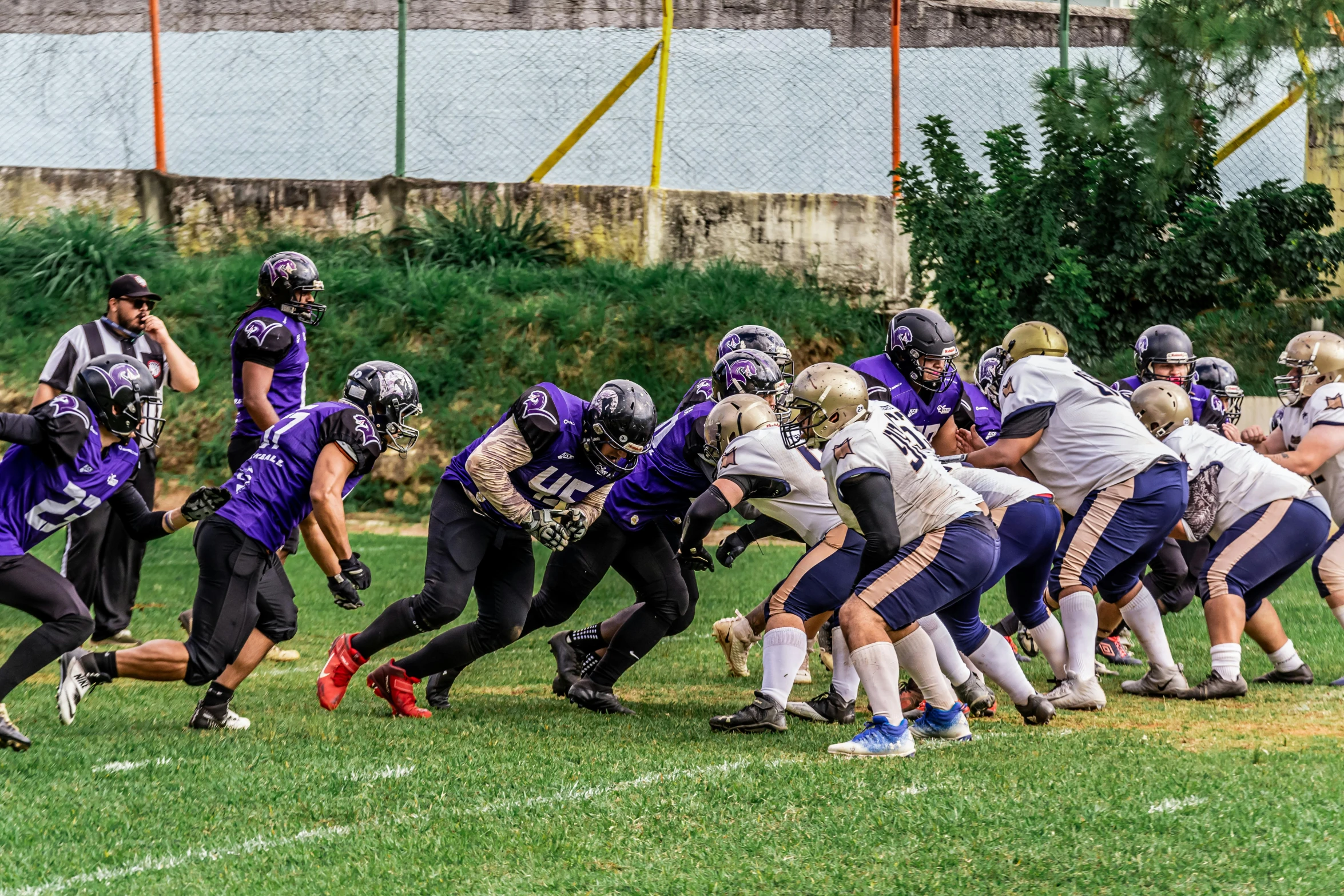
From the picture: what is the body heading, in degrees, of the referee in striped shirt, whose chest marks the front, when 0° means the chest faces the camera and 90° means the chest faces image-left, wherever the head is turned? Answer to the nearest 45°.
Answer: approximately 315°

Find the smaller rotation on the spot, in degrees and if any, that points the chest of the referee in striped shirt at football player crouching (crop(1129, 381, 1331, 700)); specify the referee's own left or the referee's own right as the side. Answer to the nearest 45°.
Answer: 0° — they already face them

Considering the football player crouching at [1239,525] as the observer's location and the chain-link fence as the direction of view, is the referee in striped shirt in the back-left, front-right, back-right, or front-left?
front-left

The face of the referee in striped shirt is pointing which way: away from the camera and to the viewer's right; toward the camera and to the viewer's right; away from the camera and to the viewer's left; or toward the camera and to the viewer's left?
toward the camera and to the viewer's right

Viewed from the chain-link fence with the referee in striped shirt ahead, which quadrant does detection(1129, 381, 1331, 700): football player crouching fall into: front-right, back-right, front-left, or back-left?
front-left

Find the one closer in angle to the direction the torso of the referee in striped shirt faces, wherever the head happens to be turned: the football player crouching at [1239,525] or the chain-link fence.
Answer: the football player crouching

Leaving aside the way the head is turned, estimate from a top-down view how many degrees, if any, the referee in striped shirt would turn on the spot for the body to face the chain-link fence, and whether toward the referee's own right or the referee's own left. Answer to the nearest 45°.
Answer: approximately 90° to the referee's own left

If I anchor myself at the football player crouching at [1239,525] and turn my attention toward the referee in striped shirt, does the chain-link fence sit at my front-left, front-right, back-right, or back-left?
front-right
